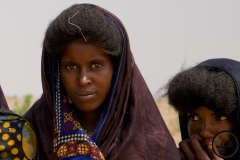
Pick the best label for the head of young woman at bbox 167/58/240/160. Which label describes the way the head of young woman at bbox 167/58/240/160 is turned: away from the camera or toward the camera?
toward the camera

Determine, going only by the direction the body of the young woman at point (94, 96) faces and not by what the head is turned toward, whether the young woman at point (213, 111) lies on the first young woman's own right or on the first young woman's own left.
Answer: on the first young woman's own left

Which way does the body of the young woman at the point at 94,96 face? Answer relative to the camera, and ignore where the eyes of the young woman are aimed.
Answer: toward the camera
